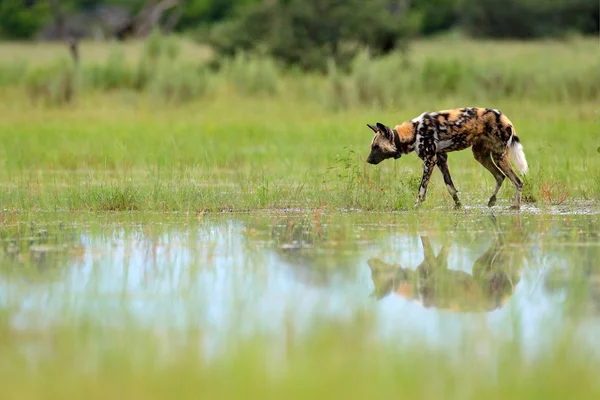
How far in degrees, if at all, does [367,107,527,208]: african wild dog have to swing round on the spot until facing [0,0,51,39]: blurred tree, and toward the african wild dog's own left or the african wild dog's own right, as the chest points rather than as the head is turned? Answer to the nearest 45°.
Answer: approximately 45° to the african wild dog's own right

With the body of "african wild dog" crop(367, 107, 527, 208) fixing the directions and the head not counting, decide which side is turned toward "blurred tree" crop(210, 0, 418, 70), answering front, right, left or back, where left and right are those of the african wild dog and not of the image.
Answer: right

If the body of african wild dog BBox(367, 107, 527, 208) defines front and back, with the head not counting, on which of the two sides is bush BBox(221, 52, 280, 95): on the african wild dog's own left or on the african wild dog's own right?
on the african wild dog's own right

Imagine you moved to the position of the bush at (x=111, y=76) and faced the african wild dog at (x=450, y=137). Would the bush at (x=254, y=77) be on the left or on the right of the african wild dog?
left

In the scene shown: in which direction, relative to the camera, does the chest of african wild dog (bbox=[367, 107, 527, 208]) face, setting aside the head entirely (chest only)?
to the viewer's left

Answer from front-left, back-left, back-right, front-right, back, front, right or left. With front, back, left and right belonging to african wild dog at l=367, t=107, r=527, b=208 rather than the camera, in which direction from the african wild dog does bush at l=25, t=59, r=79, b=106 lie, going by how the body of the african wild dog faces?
front-right

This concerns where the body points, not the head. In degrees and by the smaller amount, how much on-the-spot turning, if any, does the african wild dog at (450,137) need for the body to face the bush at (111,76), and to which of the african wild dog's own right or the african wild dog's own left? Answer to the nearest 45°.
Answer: approximately 45° to the african wild dog's own right
